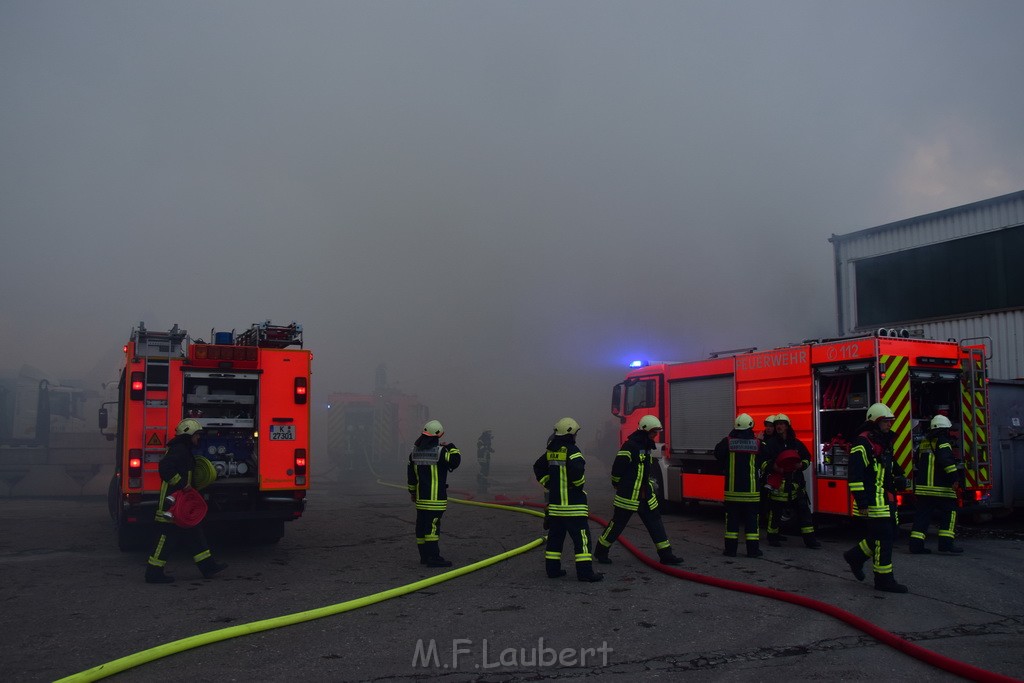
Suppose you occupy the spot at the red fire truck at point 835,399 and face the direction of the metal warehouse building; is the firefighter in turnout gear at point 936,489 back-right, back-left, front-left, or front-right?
back-right

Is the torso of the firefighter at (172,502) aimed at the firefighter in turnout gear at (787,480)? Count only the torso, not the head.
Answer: yes

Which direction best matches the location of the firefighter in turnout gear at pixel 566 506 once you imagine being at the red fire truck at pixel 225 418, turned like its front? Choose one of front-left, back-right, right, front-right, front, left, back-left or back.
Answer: back-right

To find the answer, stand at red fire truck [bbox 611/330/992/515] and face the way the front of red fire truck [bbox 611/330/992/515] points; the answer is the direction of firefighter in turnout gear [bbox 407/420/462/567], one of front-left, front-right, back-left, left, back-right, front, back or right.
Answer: left

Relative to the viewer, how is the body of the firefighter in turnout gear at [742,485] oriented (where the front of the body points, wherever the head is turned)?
away from the camera

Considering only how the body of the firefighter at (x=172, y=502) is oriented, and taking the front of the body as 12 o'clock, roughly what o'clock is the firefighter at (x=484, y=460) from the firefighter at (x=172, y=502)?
the firefighter at (x=484, y=460) is roughly at 10 o'clock from the firefighter at (x=172, y=502).

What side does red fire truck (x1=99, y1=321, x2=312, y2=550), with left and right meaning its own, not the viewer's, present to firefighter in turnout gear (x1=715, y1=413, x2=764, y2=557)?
right

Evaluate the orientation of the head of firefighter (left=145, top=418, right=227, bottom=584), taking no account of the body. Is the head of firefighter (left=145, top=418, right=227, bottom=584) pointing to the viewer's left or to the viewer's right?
to the viewer's right

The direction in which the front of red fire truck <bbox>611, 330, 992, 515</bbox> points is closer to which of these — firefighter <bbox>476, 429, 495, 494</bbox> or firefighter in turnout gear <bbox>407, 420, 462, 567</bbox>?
the firefighter

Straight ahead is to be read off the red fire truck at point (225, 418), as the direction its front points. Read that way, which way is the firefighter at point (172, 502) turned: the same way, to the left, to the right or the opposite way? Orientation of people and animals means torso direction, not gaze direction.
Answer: to the right
